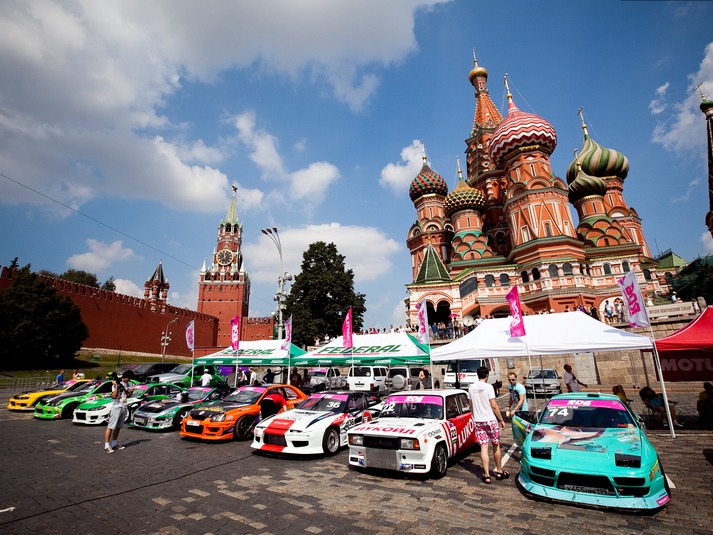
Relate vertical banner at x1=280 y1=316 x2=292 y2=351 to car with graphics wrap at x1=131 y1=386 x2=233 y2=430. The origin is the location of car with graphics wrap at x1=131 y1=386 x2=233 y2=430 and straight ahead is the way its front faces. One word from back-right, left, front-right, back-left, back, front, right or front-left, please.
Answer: back

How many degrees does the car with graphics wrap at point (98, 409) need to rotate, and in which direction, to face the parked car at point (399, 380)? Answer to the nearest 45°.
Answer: approximately 135° to its left

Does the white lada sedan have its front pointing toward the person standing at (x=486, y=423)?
no

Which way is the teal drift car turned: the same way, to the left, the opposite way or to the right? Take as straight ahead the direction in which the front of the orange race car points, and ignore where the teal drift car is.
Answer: the same way

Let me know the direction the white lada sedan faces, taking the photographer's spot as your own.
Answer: facing the viewer and to the left of the viewer

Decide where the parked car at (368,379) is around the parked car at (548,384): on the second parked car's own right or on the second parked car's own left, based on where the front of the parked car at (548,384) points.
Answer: on the second parked car's own right

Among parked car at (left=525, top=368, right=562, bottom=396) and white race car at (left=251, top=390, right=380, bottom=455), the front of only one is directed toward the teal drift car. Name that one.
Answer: the parked car

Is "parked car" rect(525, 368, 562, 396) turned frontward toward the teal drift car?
yes

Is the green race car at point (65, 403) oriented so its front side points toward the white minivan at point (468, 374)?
no

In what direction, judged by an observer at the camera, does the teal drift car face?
facing the viewer

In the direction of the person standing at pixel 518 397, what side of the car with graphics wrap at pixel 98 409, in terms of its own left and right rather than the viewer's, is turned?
left

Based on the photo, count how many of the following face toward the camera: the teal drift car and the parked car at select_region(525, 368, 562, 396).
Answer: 2

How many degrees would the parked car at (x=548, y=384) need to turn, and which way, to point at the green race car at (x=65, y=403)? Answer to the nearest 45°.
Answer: approximately 45° to its right

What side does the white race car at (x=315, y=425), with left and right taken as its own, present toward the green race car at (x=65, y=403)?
right

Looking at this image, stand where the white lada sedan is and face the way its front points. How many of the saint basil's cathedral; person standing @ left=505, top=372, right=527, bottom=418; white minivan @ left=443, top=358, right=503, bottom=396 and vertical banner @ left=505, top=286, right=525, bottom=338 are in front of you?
0

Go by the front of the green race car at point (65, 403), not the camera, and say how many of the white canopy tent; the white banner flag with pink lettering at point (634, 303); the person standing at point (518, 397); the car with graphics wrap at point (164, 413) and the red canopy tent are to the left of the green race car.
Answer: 5

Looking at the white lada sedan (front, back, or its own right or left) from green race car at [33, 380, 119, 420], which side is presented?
right

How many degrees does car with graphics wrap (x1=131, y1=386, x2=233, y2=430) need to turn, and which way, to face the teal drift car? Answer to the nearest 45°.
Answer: approximately 90° to its left

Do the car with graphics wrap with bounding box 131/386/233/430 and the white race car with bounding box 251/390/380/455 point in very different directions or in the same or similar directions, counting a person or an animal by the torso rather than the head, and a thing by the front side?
same or similar directions

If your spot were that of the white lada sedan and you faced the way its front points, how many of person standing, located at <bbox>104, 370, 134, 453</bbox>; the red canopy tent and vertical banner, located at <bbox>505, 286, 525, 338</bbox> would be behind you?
2
